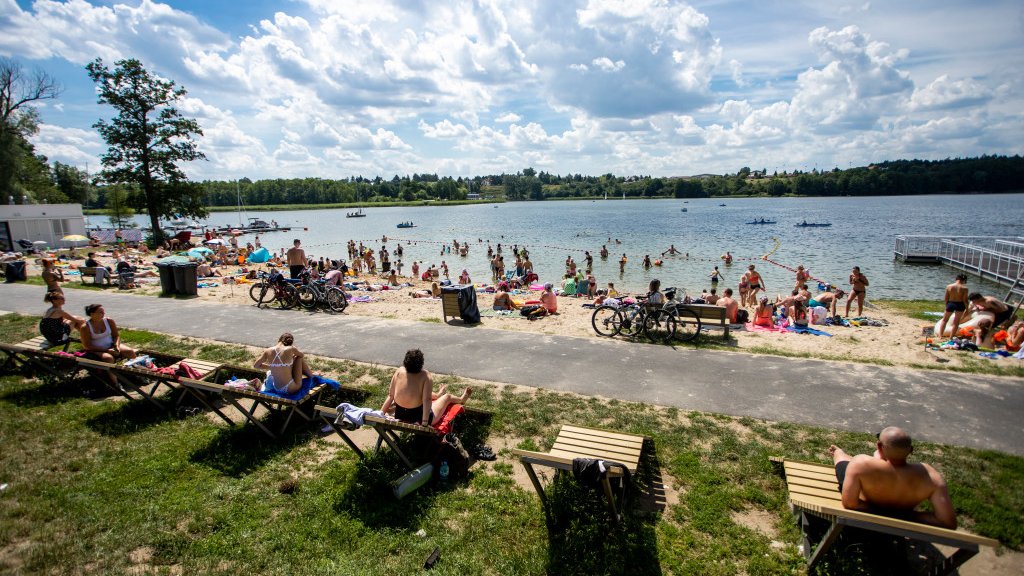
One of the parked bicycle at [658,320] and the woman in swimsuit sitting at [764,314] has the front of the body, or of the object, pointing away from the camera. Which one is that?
the woman in swimsuit sitting

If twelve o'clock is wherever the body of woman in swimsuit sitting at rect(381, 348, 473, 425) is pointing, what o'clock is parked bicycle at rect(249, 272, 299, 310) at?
The parked bicycle is roughly at 10 o'clock from the woman in swimsuit sitting.

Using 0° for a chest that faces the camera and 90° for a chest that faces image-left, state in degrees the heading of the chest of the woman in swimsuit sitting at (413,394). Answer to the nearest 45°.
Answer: approximately 225°

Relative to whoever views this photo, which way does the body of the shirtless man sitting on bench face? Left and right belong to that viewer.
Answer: facing away from the viewer and to the left of the viewer

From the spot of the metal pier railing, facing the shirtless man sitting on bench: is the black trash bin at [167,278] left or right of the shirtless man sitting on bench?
right

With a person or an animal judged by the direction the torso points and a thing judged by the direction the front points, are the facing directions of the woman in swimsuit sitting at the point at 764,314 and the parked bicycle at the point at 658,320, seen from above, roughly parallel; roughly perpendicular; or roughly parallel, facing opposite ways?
roughly perpendicular

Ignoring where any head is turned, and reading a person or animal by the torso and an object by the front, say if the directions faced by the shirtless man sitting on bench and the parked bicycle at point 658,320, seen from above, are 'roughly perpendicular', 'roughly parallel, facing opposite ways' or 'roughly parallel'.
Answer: roughly perpendicular

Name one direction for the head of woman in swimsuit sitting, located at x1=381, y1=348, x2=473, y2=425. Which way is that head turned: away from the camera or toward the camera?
away from the camera

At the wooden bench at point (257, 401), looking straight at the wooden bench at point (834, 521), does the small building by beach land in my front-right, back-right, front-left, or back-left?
back-left

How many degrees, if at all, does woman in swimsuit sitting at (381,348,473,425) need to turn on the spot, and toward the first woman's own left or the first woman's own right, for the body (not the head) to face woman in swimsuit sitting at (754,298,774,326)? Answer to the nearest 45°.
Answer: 0° — they already face them
